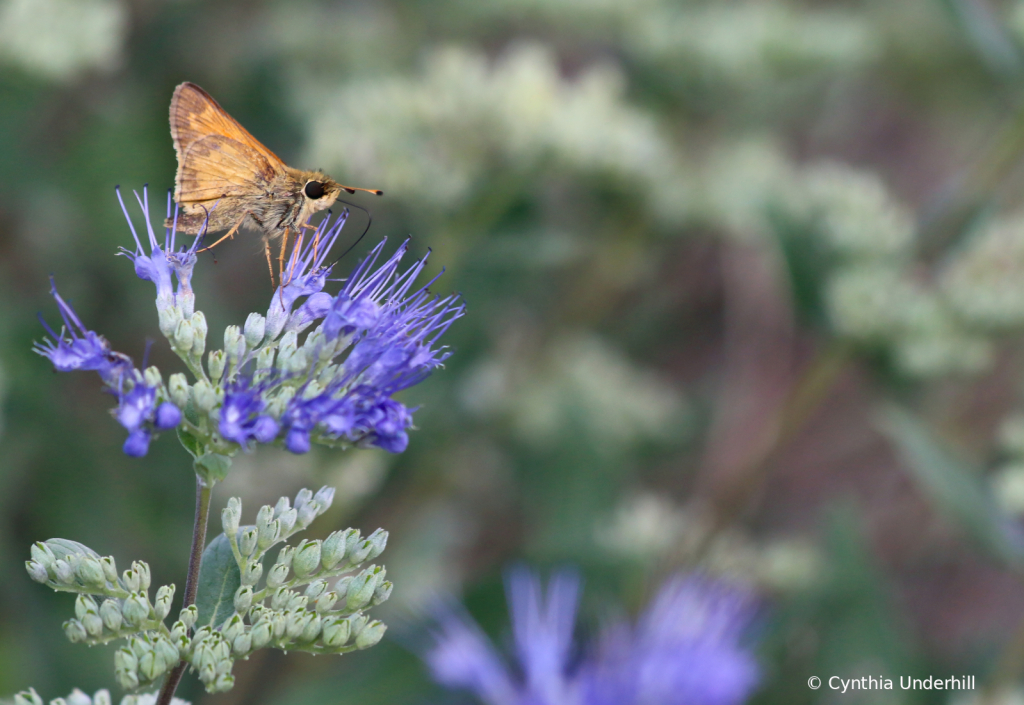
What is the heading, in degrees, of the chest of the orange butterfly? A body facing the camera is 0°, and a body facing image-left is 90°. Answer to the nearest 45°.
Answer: approximately 270°

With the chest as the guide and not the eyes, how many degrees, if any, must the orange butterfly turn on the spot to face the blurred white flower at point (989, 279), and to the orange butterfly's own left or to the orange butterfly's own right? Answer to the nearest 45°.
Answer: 0° — it already faces it

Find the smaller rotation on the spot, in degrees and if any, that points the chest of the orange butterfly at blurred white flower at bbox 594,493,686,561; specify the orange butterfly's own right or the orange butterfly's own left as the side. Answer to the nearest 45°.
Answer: approximately 45° to the orange butterfly's own left

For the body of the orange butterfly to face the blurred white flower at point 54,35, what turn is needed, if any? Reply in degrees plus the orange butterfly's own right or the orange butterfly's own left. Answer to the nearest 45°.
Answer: approximately 135° to the orange butterfly's own left

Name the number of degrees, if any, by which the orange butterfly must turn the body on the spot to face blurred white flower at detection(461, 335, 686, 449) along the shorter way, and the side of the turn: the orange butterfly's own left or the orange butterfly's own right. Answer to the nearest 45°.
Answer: approximately 45° to the orange butterfly's own left

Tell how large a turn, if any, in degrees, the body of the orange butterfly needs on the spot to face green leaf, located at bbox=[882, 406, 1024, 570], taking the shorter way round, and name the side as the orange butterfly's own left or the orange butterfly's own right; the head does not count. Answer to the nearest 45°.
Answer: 0° — it already faces it
